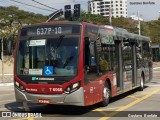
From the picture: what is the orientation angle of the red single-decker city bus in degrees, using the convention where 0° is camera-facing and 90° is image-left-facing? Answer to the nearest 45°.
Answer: approximately 45°
